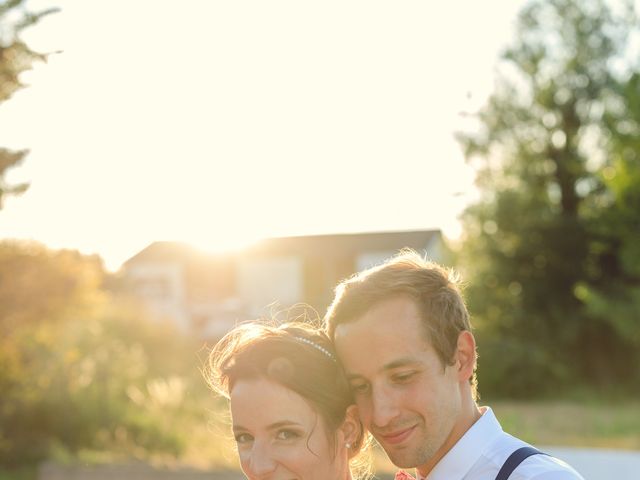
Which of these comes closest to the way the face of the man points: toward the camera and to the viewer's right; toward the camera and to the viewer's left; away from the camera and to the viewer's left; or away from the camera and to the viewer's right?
toward the camera and to the viewer's left

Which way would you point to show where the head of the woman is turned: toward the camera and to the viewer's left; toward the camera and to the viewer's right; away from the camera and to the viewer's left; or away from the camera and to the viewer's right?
toward the camera and to the viewer's left

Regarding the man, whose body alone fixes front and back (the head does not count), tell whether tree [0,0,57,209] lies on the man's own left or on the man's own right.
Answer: on the man's own right

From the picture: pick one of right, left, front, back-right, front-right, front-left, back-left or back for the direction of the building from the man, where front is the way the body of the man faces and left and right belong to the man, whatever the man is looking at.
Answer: back-right

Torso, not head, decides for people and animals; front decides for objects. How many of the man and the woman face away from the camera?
0

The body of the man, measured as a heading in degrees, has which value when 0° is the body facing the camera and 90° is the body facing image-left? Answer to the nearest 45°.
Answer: approximately 45°

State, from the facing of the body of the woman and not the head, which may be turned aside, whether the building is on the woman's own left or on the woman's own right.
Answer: on the woman's own right
